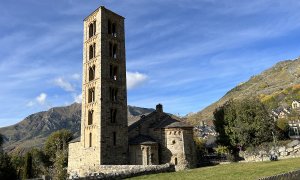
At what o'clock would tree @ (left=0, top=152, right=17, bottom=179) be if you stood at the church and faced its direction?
The tree is roughly at 11 o'clock from the church.

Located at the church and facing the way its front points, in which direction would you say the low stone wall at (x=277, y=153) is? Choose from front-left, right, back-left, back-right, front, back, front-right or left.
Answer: back-right

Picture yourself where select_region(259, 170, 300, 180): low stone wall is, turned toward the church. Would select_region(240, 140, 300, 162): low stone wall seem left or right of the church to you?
right

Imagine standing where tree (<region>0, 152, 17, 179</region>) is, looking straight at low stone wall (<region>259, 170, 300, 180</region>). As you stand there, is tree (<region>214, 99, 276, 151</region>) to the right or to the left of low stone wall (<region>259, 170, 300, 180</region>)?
left

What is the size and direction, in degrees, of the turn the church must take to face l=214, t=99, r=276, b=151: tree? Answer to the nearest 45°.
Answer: approximately 135° to its right

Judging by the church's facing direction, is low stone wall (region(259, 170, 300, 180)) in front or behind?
behind

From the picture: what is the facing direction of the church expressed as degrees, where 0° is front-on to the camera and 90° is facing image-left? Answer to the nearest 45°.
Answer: approximately 135°
